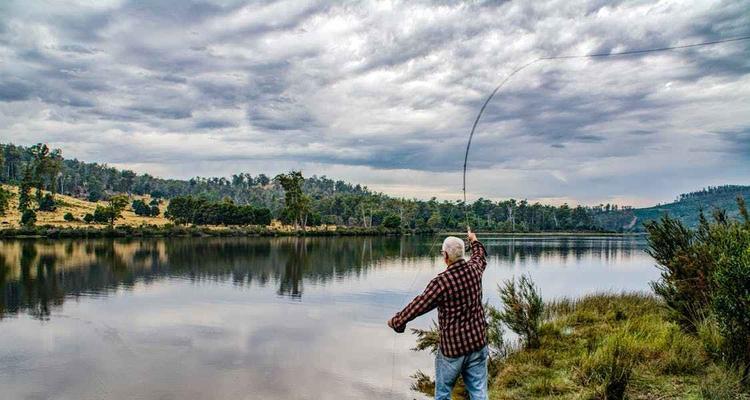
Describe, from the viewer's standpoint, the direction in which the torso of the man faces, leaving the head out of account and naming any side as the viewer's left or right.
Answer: facing away from the viewer and to the left of the viewer

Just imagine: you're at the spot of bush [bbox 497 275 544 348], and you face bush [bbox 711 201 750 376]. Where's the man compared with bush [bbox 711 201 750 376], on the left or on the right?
right

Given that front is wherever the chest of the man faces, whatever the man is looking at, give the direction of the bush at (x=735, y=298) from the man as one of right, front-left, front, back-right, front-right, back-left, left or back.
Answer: right

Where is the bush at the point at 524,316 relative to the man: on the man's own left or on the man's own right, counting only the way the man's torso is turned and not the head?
on the man's own right

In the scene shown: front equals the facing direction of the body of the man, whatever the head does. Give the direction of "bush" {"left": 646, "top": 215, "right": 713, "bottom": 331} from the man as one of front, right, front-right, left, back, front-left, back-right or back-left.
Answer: right

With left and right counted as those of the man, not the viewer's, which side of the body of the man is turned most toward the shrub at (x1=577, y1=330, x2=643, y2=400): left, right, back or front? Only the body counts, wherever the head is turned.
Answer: right

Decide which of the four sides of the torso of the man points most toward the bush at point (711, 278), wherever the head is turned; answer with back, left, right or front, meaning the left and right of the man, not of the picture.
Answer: right
